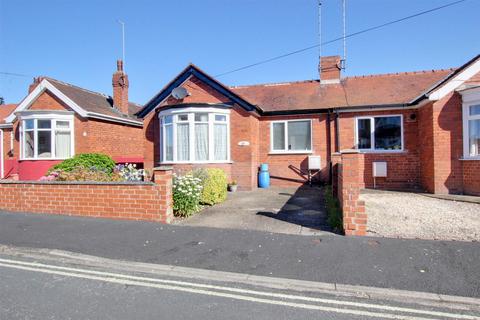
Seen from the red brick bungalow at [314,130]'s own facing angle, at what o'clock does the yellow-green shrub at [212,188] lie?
The yellow-green shrub is roughly at 1 o'clock from the red brick bungalow.

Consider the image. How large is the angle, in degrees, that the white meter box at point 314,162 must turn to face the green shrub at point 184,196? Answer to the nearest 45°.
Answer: approximately 45° to its right

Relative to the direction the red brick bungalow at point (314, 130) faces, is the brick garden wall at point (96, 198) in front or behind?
in front

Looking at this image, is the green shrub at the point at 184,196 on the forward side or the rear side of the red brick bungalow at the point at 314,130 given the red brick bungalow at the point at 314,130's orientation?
on the forward side

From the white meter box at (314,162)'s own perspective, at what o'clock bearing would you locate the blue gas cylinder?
The blue gas cylinder is roughly at 3 o'clock from the white meter box.

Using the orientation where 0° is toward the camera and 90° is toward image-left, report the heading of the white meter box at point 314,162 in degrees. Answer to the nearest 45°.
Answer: approximately 0°

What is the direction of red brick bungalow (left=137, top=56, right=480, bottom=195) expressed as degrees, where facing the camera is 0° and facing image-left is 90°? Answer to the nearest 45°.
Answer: approximately 0°

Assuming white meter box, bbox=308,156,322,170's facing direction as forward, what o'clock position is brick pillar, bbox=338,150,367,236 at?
The brick pillar is roughly at 12 o'clock from the white meter box.

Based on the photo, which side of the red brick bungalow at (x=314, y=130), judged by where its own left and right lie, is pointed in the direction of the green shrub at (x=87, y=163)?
right

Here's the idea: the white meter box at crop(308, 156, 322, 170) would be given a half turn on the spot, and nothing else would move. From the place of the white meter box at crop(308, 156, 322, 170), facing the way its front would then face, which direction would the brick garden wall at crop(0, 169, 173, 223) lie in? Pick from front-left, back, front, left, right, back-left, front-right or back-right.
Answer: back-left

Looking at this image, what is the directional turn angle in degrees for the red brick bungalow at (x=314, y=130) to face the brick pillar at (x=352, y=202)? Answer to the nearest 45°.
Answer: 0° — it already faces it

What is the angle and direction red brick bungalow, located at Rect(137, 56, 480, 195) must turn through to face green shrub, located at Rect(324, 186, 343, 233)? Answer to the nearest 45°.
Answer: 0° — it already faces it
